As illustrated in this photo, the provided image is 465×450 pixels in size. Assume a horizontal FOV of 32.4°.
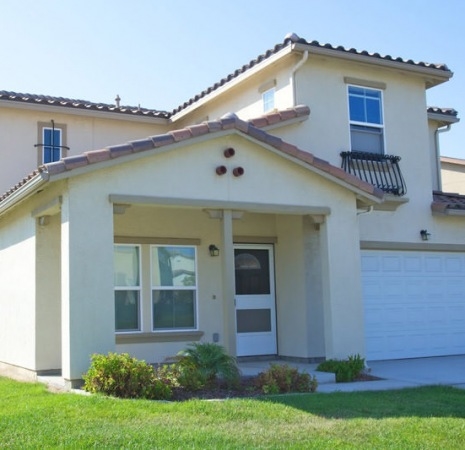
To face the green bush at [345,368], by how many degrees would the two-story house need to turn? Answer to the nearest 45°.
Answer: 0° — it already faces it

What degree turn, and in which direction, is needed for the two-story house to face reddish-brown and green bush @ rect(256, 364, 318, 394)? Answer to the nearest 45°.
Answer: approximately 45° to its right

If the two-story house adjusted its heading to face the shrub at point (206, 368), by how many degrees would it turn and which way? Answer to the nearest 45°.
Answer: approximately 45° to its right

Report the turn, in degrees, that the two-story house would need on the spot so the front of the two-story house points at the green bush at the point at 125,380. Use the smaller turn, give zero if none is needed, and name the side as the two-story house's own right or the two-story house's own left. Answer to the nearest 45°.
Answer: approximately 45° to the two-story house's own right

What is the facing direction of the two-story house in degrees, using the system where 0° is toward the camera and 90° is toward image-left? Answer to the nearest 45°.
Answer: approximately 315°

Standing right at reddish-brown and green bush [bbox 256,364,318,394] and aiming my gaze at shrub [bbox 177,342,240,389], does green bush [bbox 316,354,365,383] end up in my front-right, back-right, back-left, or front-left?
back-right
